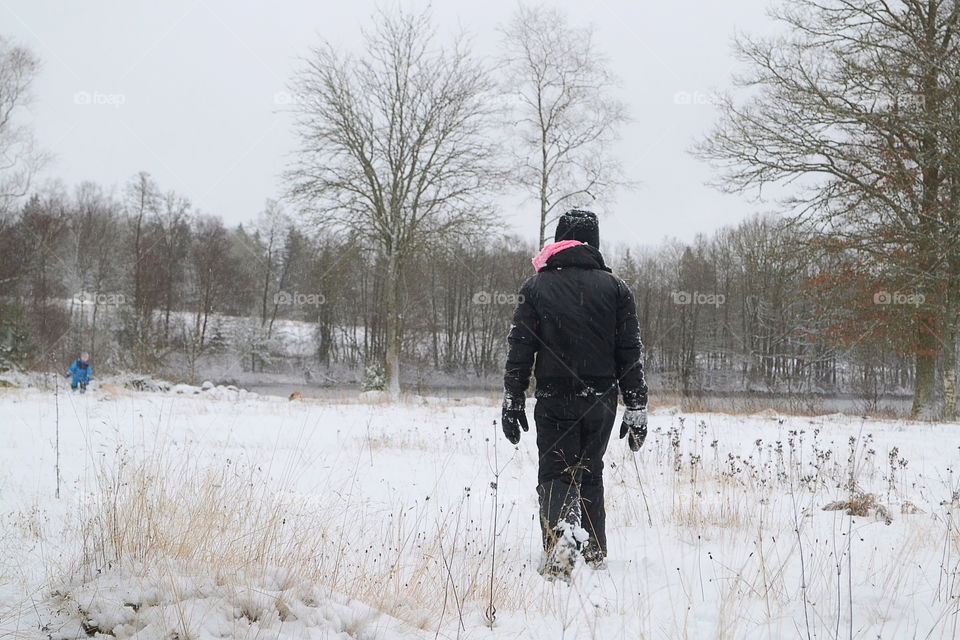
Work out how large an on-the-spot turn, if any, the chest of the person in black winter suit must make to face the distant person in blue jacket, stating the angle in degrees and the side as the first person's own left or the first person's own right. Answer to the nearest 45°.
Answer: approximately 45° to the first person's own left

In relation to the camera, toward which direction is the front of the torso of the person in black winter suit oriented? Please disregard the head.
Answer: away from the camera

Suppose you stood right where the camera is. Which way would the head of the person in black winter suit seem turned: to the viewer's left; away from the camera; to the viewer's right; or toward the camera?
away from the camera
